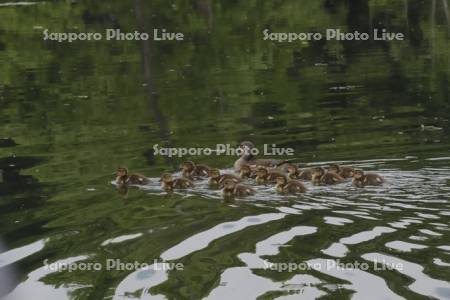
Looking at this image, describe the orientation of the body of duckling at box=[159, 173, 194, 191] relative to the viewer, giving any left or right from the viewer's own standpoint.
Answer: facing to the left of the viewer

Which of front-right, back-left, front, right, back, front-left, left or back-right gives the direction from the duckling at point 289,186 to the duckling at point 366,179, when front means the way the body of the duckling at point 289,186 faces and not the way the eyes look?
back

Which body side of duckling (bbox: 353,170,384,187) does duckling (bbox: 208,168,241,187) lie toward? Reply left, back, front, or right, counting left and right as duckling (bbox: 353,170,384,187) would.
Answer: front

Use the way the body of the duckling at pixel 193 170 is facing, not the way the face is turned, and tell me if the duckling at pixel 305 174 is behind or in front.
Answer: behind

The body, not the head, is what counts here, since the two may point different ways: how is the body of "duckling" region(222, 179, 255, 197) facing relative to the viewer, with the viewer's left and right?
facing to the left of the viewer

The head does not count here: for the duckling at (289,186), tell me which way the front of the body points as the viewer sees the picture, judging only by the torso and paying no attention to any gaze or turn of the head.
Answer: to the viewer's left

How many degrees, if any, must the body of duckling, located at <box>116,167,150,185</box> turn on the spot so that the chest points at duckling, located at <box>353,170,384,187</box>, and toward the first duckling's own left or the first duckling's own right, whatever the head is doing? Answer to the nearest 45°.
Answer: approximately 135° to the first duckling's own left

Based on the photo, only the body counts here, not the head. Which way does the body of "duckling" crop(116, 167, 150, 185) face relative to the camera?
to the viewer's left

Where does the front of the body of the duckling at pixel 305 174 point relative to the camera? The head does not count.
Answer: to the viewer's left

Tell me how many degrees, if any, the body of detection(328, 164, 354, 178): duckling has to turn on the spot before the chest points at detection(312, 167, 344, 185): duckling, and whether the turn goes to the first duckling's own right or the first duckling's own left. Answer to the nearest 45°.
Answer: approximately 45° to the first duckling's own left

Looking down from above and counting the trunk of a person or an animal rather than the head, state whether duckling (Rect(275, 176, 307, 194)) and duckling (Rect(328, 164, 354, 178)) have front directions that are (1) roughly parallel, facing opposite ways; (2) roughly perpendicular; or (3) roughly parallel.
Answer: roughly parallel

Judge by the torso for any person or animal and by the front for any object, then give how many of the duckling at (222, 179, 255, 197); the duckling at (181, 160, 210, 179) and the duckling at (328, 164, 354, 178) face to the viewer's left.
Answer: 3

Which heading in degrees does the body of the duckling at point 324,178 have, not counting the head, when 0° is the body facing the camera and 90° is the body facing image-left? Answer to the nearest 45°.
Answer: approximately 90°

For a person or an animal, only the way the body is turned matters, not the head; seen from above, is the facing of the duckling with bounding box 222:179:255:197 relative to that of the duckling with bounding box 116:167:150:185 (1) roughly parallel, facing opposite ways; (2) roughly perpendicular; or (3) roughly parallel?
roughly parallel

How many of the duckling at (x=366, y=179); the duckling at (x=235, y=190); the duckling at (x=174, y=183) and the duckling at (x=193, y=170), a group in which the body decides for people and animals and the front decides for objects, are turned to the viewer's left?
4
